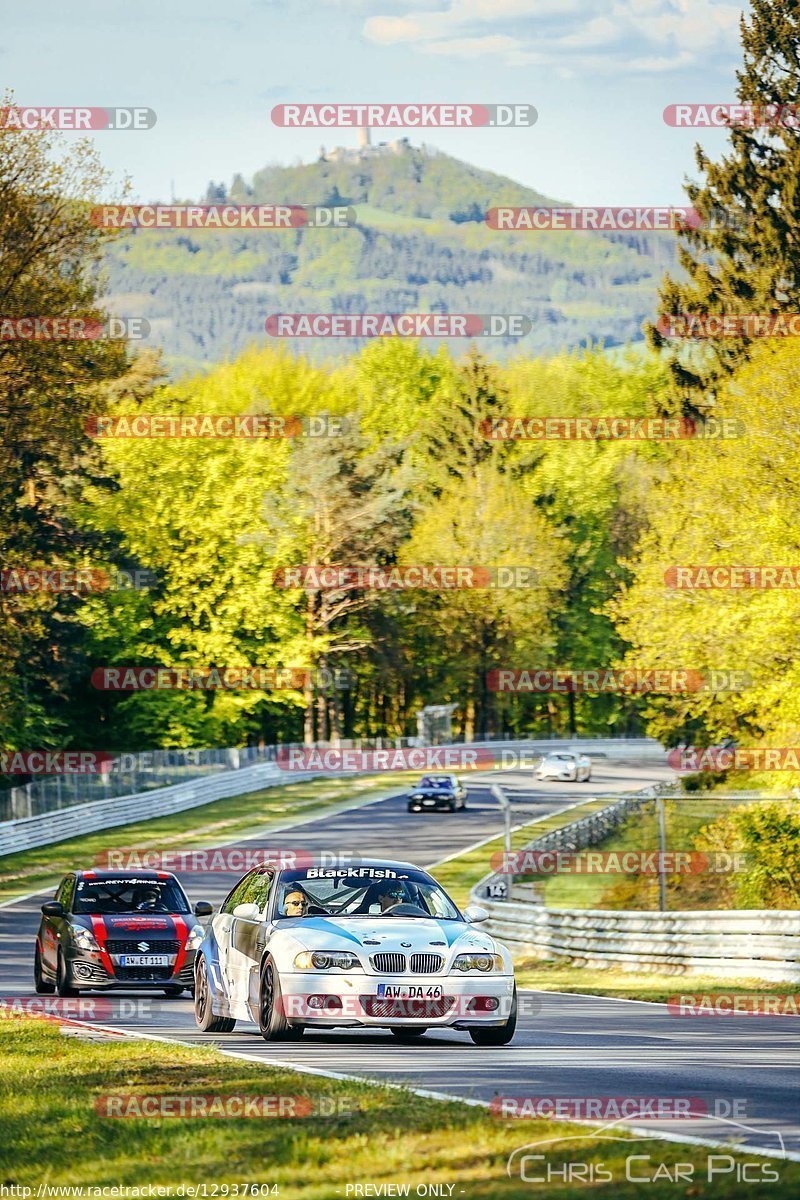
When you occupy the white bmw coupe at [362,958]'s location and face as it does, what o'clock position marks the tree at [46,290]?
The tree is roughly at 7 o'clock from the white bmw coupe.

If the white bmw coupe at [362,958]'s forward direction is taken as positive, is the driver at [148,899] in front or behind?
behind

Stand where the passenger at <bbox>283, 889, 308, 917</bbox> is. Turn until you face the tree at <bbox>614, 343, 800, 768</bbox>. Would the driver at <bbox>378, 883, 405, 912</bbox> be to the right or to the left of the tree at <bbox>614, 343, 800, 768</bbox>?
right

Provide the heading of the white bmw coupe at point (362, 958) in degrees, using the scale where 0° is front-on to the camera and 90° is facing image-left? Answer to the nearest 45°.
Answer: approximately 315°

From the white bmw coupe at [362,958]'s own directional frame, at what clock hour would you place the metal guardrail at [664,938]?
The metal guardrail is roughly at 8 o'clock from the white bmw coupe.
